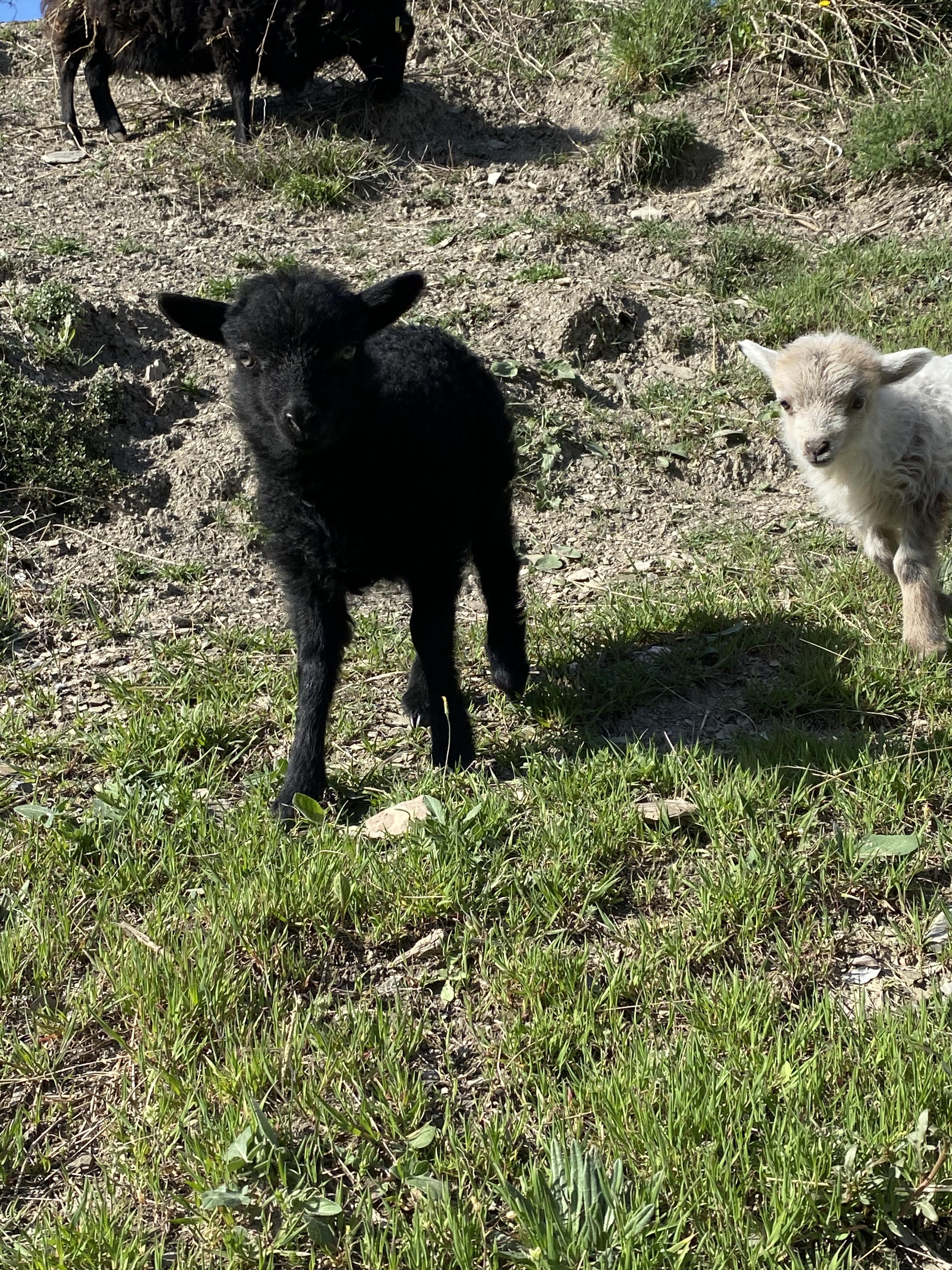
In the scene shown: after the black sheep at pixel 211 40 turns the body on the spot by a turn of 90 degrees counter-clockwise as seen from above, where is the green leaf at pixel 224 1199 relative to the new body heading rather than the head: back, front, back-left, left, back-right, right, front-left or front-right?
back

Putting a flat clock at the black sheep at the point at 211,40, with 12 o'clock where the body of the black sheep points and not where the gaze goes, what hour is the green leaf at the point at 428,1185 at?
The green leaf is roughly at 3 o'clock from the black sheep.

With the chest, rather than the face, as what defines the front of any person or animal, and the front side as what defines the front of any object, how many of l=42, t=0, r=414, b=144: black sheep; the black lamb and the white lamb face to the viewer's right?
1

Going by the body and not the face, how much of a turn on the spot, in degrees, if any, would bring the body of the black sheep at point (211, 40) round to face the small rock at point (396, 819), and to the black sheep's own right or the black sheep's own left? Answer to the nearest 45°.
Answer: approximately 90° to the black sheep's own right

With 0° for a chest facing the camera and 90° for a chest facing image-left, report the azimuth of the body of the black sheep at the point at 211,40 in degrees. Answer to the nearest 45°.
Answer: approximately 270°

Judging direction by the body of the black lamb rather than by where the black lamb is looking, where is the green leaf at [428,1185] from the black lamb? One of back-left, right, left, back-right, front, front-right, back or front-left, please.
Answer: front-left

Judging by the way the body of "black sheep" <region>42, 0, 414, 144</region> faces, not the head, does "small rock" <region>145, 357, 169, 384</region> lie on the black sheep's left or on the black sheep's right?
on the black sheep's right

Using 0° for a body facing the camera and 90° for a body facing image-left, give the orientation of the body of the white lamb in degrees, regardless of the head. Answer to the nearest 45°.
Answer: approximately 45°

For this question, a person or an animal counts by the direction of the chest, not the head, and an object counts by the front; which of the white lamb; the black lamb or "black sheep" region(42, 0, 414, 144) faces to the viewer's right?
the black sheep

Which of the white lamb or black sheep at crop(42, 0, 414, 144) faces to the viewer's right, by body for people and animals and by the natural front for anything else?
the black sheep

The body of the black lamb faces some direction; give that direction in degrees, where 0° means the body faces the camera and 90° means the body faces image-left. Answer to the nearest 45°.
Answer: approximately 45°
